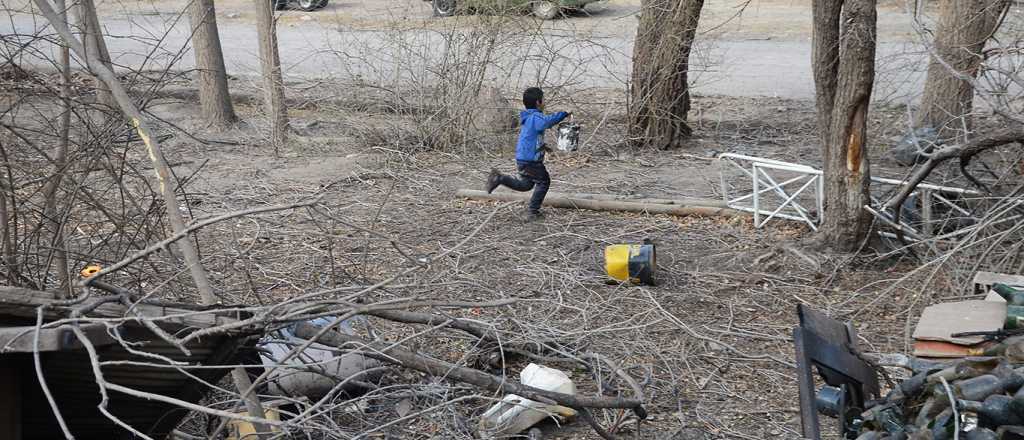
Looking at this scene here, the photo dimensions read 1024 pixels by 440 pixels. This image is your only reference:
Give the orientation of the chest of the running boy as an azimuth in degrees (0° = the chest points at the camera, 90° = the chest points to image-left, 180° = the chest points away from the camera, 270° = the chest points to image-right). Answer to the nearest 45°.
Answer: approximately 270°

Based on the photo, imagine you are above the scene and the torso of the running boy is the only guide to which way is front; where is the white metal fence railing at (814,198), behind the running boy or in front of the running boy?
in front

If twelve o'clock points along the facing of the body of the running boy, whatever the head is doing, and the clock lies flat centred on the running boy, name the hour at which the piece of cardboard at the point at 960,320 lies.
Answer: The piece of cardboard is roughly at 2 o'clock from the running boy.

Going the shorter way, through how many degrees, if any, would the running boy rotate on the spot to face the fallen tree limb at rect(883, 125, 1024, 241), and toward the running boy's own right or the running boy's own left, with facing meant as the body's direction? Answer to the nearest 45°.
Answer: approximately 45° to the running boy's own right

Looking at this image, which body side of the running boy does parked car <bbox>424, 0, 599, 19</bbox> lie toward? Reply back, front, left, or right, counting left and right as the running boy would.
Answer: left

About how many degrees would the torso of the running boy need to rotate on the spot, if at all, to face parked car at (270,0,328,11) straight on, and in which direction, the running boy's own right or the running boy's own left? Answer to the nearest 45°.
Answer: approximately 90° to the running boy's own left

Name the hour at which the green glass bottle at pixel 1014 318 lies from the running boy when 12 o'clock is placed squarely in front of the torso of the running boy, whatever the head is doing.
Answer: The green glass bottle is roughly at 2 o'clock from the running boy.

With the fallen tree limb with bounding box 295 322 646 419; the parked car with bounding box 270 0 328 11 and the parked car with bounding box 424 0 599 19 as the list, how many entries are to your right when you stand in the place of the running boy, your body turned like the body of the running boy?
1

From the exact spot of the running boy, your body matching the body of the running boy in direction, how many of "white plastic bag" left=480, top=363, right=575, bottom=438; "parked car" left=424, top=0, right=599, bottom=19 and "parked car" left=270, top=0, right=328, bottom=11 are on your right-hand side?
1

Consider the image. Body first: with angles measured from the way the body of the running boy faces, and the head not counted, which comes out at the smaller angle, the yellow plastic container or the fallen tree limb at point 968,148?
the fallen tree limb
